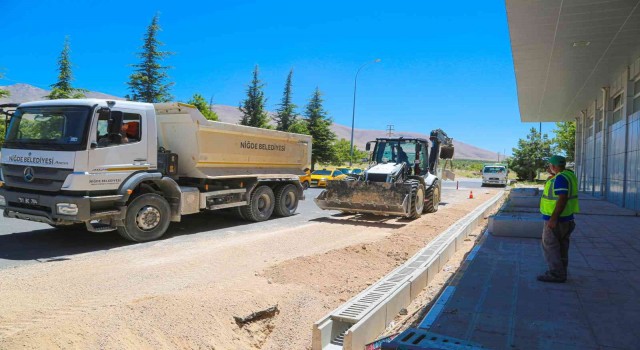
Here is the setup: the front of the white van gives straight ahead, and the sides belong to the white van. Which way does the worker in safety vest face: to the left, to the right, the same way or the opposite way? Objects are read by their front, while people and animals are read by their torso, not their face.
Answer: to the right

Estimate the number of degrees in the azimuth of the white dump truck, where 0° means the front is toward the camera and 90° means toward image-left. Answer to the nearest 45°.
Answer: approximately 45°

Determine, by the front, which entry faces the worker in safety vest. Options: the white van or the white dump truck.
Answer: the white van

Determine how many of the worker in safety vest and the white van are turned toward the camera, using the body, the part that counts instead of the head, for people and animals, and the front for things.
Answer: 1

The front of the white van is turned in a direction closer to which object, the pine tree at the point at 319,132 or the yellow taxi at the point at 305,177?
the yellow taxi

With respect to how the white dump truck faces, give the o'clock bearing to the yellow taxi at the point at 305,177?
The yellow taxi is roughly at 6 o'clock from the white dump truck.

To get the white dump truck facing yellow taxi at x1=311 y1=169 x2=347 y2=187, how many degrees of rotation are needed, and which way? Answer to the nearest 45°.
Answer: approximately 180°

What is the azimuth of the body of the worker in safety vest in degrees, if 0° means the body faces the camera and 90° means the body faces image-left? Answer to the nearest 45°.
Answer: approximately 90°

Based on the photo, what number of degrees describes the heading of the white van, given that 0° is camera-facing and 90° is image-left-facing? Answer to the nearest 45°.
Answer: approximately 0°

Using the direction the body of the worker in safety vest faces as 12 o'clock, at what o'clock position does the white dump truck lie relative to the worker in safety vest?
The white dump truck is roughly at 12 o'clock from the worker in safety vest.

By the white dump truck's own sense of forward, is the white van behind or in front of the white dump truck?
behind
